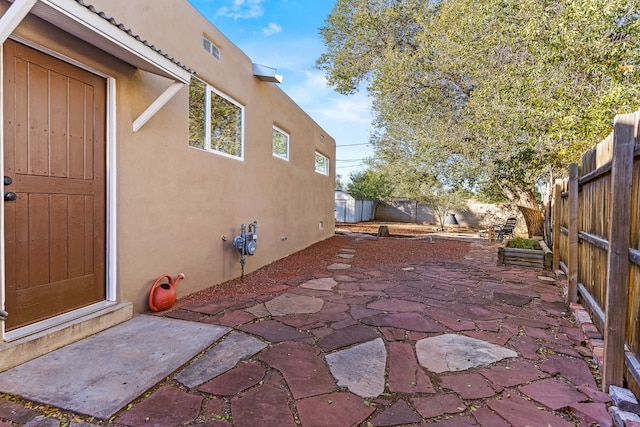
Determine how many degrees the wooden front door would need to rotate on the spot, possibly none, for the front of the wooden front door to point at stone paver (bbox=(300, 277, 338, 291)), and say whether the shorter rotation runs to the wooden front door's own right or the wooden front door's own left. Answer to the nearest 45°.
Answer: approximately 45° to the wooden front door's own left

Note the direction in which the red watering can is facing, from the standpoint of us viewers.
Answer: facing to the right of the viewer

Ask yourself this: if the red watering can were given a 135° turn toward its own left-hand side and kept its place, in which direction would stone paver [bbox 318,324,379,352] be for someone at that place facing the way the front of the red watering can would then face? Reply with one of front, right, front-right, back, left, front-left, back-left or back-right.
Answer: back

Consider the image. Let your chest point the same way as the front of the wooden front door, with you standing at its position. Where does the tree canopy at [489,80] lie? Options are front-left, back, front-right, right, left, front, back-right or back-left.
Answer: front-left

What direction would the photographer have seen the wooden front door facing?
facing the viewer and to the right of the viewer

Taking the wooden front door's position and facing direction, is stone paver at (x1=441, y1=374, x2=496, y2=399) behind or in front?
in front

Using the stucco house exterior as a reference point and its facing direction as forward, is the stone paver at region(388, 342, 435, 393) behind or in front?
in front

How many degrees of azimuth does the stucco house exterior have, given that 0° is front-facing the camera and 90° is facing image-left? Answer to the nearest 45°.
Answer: approximately 315°

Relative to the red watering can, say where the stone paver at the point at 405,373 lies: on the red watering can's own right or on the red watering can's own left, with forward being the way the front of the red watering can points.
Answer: on the red watering can's own right

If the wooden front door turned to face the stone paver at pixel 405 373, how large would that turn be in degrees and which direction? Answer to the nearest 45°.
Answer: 0° — it already faces it

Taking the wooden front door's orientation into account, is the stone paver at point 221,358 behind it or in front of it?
in front

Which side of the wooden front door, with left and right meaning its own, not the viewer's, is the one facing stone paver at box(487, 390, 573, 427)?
front

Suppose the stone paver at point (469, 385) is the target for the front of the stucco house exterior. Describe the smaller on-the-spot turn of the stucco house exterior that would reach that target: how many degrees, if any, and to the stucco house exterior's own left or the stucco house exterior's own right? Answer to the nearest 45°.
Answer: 0° — it already faces it

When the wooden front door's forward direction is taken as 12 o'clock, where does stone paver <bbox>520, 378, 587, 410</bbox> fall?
The stone paver is roughly at 12 o'clock from the wooden front door.

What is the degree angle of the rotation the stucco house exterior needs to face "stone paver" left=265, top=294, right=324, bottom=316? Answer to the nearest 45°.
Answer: approximately 45° to its left

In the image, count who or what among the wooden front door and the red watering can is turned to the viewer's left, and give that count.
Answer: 0

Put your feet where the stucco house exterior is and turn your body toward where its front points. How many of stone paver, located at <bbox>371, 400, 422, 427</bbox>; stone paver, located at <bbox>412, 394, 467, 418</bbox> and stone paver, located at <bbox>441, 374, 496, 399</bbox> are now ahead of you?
3

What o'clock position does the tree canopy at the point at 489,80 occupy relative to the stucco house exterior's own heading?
The tree canopy is roughly at 10 o'clock from the stucco house exterior.
